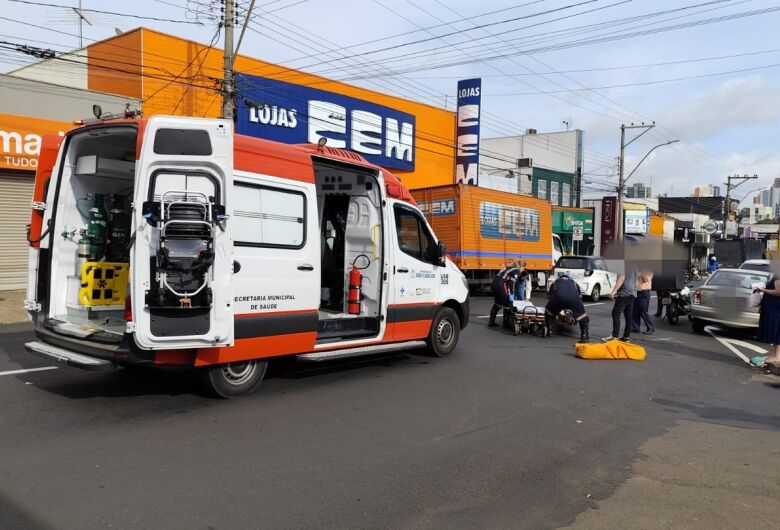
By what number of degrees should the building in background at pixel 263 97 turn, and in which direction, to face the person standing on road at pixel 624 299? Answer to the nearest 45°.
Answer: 0° — it already faces them

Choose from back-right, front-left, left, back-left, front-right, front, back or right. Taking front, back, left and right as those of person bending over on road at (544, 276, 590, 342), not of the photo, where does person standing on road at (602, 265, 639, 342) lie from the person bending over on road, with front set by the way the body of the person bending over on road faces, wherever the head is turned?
right

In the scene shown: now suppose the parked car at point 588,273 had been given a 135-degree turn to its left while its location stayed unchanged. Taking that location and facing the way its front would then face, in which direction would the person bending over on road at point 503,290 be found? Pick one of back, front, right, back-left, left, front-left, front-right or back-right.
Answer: left

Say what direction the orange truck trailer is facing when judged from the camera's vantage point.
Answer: facing away from the viewer and to the right of the viewer

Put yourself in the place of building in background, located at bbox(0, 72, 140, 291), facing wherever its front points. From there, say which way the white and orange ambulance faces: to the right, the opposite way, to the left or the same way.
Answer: to the left

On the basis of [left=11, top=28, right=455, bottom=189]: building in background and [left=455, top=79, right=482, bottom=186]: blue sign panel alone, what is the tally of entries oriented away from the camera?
0

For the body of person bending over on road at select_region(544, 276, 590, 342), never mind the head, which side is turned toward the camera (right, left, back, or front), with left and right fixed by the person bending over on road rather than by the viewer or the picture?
back

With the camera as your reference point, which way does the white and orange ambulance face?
facing away from the viewer and to the right of the viewer

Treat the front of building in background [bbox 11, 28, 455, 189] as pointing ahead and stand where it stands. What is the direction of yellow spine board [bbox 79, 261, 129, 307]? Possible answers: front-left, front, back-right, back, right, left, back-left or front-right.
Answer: front-right

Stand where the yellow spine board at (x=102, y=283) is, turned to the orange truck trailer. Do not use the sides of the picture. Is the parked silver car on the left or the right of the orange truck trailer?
right

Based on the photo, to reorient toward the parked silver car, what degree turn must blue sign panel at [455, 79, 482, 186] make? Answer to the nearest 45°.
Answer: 0° — it already faces it
